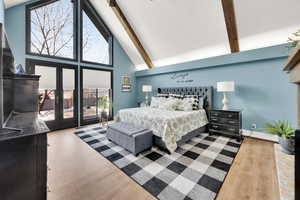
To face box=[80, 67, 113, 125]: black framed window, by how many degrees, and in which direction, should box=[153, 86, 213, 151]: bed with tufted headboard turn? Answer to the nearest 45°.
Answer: approximately 45° to its right

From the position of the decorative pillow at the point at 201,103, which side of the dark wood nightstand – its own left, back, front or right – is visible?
right

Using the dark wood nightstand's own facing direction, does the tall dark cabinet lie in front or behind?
in front

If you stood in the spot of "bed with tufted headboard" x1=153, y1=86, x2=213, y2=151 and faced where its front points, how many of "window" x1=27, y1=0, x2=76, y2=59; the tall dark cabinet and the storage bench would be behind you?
0

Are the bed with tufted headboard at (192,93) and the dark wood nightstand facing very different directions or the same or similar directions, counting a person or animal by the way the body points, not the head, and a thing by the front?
same or similar directions

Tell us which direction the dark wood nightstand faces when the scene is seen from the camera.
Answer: facing the viewer and to the left of the viewer

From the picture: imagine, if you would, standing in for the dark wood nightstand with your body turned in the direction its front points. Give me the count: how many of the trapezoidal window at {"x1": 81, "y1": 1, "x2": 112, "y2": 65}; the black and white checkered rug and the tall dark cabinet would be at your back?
0

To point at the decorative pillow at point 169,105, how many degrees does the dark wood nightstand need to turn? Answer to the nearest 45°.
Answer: approximately 45° to its right

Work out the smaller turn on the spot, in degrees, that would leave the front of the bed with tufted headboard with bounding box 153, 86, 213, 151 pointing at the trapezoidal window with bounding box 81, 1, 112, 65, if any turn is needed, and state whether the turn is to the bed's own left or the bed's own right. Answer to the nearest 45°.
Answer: approximately 45° to the bed's own right
